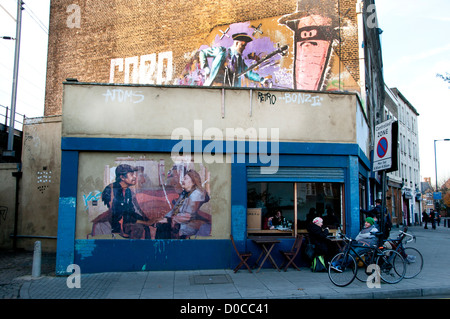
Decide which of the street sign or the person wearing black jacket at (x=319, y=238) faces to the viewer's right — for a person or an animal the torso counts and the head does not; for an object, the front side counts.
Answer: the person wearing black jacket

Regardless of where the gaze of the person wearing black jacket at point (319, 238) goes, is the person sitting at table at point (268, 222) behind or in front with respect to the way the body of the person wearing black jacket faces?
behind

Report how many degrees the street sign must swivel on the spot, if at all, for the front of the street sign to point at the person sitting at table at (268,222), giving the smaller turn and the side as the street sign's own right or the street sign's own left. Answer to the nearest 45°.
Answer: approximately 45° to the street sign's own right

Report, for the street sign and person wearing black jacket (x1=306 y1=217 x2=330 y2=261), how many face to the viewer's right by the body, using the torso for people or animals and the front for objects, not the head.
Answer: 1

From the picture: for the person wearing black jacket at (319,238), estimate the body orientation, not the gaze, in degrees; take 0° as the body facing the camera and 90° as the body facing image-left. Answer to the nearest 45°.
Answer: approximately 270°

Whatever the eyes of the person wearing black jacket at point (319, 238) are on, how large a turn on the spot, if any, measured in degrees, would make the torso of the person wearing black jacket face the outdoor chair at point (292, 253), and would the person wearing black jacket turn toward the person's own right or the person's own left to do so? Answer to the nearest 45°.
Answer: approximately 180°

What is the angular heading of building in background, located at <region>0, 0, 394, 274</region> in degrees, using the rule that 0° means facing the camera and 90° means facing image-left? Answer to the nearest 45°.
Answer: approximately 0°

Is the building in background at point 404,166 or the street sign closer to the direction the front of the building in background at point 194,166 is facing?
the street sign

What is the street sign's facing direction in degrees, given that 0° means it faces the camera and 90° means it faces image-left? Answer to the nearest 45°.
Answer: approximately 45°
